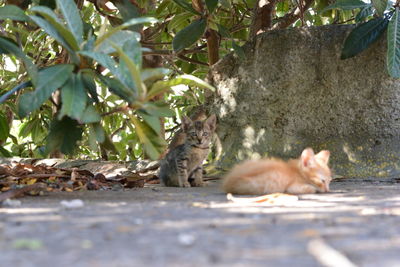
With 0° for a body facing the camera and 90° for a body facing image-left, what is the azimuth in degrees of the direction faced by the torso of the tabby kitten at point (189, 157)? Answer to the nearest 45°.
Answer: approximately 315°

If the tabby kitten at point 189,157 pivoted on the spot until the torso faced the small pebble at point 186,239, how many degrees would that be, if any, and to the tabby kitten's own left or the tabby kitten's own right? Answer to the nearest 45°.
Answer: approximately 45° to the tabby kitten's own right

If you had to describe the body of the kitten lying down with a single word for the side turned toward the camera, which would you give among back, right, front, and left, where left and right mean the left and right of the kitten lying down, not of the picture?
right

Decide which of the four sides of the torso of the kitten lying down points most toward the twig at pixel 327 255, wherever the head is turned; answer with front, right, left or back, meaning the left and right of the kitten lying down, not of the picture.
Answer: right
